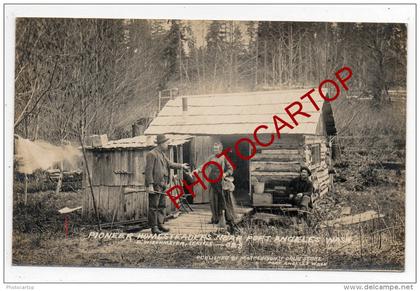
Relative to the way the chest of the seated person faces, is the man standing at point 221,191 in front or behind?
in front

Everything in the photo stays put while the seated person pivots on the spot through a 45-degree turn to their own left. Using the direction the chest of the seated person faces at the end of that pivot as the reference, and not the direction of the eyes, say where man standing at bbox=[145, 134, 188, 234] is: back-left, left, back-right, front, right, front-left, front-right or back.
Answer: right

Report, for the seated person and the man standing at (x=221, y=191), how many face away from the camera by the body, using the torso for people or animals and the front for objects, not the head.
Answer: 0

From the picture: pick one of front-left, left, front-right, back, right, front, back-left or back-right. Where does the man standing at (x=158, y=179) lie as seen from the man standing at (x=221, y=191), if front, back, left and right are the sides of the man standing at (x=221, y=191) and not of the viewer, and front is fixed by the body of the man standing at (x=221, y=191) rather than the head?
front-right

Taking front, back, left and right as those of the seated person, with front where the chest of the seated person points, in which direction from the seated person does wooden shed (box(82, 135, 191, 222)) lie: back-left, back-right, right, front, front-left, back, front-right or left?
front-right

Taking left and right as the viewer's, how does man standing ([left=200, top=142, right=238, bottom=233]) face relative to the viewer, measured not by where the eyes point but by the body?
facing the viewer and to the left of the viewer

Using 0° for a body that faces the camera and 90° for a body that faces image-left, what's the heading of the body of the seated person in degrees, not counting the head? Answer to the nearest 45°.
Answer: approximately 45°
